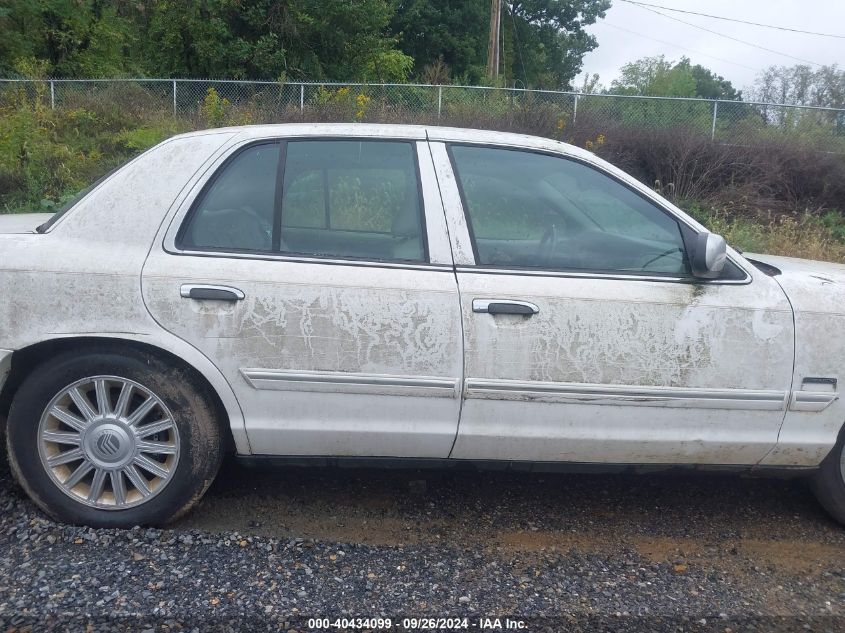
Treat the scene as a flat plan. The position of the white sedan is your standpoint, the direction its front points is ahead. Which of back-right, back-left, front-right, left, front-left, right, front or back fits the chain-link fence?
left

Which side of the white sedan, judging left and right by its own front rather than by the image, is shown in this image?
right

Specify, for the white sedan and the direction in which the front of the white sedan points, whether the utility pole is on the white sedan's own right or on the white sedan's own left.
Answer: on the white sedan's own left
